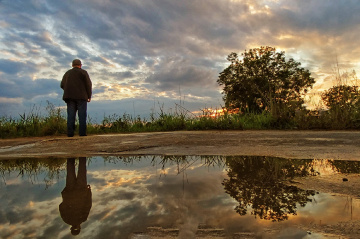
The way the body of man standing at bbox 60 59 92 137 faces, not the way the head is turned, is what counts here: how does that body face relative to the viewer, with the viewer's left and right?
facing away from the viewer

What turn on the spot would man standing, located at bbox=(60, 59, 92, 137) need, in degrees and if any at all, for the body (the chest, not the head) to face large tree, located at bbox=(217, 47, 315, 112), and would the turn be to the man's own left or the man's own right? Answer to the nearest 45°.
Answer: approximately 45° to the man's own right
